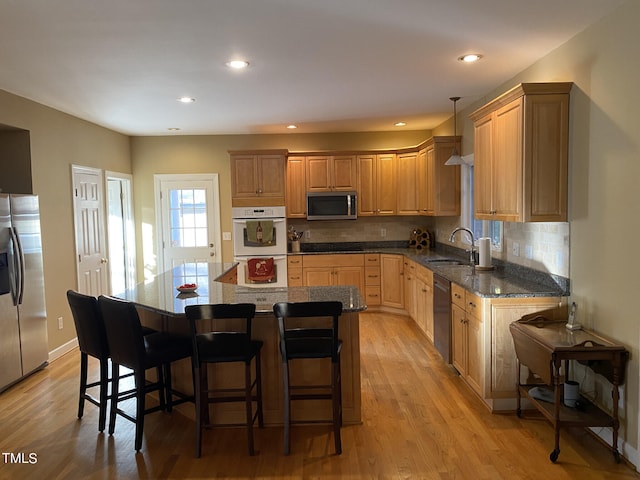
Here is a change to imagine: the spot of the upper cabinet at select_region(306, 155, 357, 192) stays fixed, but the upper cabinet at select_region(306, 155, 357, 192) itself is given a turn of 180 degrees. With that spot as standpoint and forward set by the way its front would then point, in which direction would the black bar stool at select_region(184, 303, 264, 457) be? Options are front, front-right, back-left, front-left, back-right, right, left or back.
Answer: back

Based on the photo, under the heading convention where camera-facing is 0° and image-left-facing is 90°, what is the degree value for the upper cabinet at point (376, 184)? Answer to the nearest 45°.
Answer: approximately 0°

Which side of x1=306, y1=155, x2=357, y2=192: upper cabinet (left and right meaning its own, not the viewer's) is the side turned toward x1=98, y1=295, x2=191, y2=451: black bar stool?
front

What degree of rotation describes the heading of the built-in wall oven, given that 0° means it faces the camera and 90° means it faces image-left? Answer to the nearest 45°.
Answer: approximately 0°

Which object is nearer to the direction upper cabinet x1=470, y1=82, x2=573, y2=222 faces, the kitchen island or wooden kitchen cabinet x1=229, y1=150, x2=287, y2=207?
the kitchen island

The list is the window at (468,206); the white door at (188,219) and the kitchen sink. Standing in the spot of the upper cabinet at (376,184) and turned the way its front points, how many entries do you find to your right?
1

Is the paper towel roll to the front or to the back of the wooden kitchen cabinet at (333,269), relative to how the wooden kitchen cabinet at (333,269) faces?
to the front

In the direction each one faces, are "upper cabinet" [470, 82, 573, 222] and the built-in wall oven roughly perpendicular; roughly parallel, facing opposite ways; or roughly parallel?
roughly perpendicular

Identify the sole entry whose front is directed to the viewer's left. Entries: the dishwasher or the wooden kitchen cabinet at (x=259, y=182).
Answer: the dishwasher

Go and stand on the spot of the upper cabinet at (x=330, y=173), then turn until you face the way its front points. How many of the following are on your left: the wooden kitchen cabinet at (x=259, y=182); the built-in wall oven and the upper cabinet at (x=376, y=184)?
1

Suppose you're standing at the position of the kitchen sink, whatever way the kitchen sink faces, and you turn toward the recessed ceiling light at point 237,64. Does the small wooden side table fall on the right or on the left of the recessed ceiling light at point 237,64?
left

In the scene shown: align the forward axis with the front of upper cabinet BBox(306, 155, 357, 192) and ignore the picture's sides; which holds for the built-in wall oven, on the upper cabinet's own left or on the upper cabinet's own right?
on the upper cabinet's own right
